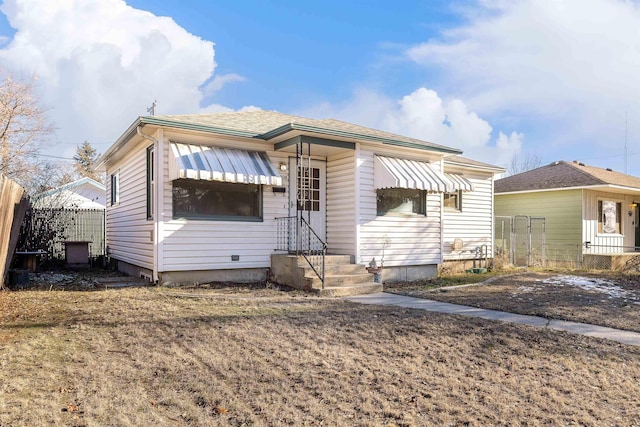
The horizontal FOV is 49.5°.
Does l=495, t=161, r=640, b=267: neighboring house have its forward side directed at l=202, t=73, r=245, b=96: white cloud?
no

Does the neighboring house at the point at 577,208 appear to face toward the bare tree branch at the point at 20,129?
no

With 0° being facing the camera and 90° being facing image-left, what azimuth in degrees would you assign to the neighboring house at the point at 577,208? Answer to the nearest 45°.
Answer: approximately 315°

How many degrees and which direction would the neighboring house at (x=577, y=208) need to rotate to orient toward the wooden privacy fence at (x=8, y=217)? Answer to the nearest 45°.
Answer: approximately 90° to its right

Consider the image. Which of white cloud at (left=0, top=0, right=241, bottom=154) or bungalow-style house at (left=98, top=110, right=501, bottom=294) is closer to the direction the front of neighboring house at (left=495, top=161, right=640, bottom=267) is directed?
the bungalow-style house

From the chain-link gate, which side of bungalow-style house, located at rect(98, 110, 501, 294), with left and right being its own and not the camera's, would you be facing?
left

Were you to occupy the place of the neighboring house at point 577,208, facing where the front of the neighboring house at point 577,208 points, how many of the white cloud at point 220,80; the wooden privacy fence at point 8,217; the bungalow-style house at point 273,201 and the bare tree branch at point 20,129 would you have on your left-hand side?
0

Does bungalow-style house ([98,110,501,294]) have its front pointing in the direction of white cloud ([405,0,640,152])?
no

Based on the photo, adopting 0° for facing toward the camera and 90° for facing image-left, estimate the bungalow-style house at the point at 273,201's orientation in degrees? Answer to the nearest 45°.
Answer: approximately 315°

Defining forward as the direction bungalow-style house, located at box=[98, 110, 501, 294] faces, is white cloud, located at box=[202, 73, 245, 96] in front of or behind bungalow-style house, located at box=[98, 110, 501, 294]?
behind

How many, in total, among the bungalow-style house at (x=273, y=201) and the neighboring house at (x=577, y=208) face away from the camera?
0
